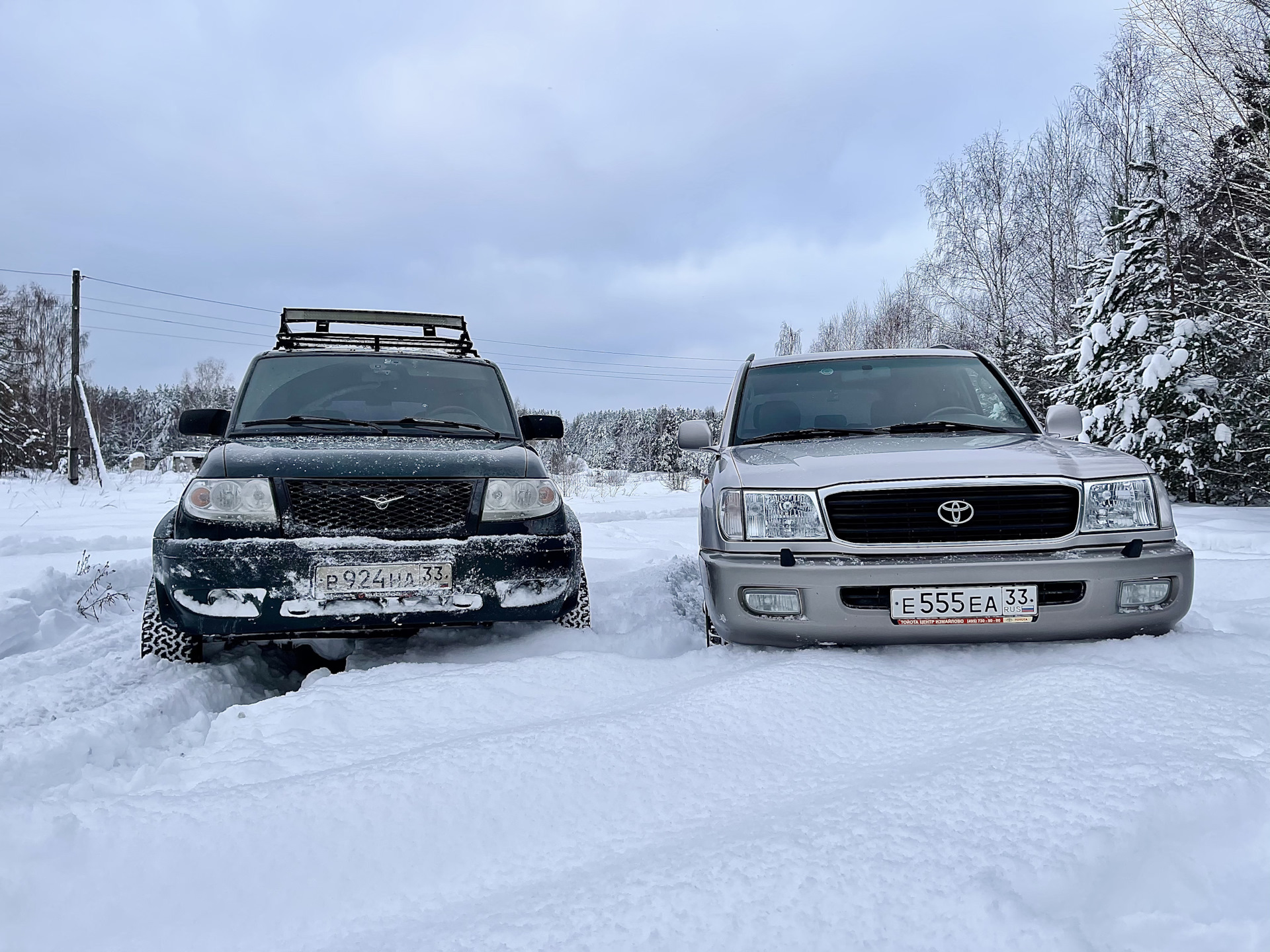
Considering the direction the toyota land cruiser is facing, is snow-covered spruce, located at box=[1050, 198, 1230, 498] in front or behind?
behind

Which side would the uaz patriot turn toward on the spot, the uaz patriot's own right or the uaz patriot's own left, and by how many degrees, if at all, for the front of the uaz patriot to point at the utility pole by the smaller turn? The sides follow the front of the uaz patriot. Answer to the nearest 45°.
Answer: approximately 180°

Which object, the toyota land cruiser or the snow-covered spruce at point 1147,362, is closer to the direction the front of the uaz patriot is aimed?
the toyota land cruiser

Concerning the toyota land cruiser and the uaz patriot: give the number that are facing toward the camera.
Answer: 2

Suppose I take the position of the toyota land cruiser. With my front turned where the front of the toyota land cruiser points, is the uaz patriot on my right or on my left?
on my right

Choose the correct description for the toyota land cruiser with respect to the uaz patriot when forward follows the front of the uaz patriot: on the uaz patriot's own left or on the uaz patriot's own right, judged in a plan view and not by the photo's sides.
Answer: on the uaz patriot's own left

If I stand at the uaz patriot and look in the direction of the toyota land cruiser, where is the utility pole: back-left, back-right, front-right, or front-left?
back-left

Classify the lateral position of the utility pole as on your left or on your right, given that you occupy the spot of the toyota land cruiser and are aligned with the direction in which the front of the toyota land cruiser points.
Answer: on your right

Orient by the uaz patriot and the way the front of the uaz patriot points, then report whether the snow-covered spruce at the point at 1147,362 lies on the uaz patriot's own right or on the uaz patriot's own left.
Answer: on the uaz patriot's own left

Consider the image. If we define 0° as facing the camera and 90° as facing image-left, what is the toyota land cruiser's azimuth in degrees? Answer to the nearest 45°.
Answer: approximately 0°
